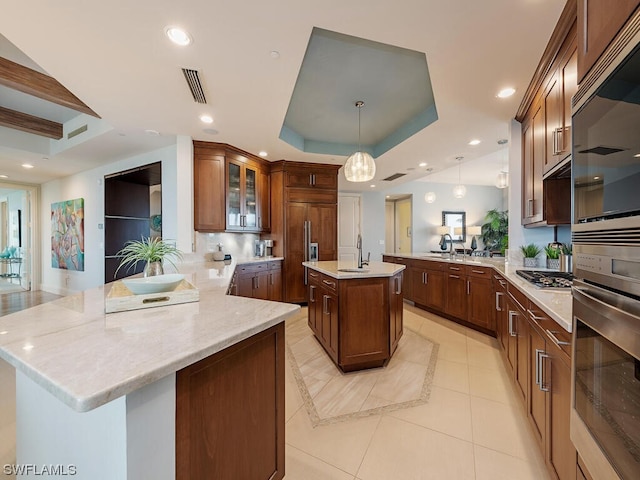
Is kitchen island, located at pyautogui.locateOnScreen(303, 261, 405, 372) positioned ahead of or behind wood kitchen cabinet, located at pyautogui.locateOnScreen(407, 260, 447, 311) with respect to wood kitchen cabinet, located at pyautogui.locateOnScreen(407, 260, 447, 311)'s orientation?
ahead

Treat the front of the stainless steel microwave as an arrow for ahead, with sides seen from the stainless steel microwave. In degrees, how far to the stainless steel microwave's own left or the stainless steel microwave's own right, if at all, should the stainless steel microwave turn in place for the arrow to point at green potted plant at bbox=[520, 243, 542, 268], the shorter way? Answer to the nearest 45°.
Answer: approximately 135° to the stainless steel microwave's own right

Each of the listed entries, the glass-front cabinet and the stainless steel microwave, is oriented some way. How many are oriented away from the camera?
0

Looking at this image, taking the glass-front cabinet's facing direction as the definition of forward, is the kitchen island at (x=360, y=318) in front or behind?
in front

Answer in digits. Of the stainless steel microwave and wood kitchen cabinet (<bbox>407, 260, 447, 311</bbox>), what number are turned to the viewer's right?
0

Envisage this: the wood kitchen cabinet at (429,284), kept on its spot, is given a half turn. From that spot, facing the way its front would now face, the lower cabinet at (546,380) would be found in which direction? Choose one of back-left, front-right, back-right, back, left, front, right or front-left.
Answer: back-right

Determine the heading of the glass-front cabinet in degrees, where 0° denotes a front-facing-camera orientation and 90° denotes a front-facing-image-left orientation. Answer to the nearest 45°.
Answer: approximately 315°

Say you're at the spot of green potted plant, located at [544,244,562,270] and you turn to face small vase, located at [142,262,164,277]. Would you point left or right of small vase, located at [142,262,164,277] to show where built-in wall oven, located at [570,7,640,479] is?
left

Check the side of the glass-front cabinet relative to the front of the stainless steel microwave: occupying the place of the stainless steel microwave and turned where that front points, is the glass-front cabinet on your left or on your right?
on your right
